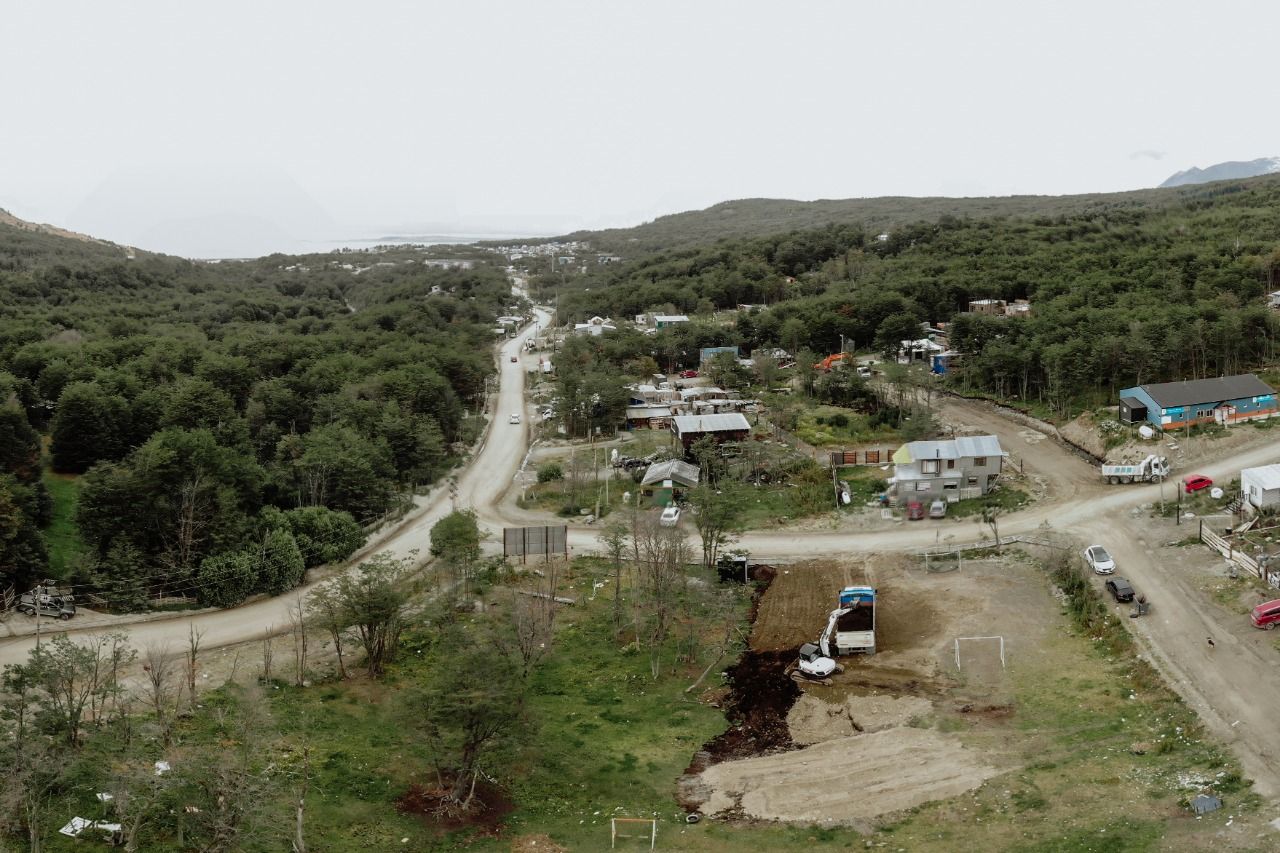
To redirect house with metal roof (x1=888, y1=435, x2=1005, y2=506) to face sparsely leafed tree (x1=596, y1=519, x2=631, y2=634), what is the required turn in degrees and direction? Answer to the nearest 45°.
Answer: approximately 45° to its right

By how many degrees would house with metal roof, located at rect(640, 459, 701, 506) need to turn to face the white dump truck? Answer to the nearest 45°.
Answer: approximately 90° to its left

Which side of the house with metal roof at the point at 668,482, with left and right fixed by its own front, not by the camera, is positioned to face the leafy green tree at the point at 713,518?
front

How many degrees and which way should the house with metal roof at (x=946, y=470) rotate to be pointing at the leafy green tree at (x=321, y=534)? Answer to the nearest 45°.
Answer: approximately 45° to its right

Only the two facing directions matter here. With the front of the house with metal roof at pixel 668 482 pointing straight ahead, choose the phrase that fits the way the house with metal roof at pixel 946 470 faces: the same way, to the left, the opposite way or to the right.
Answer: the same way

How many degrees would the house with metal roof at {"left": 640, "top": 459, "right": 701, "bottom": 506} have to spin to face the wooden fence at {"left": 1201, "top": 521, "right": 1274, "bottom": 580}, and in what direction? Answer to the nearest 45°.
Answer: approximately 45° to its left

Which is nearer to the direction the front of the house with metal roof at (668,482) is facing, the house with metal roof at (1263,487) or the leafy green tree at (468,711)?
the leafy green tree

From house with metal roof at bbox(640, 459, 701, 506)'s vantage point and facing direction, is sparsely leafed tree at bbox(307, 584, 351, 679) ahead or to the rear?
ahead

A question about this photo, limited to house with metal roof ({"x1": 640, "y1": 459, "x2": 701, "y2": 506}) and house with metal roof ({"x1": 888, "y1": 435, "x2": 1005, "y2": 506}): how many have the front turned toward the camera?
2

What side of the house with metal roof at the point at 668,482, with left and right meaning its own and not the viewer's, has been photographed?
front

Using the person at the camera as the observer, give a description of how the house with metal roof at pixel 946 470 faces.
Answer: facing the viewer

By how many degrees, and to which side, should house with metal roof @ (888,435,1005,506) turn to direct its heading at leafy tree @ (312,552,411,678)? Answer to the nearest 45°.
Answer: approximately 45° to its right
